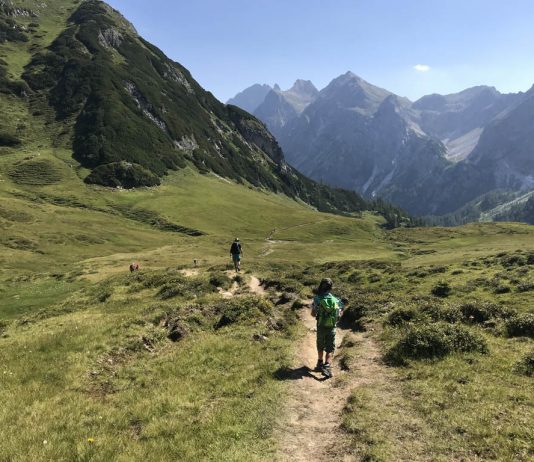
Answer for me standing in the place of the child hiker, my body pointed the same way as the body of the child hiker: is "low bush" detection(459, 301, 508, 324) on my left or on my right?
on my right

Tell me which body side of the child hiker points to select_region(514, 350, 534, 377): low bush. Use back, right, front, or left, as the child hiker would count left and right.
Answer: right

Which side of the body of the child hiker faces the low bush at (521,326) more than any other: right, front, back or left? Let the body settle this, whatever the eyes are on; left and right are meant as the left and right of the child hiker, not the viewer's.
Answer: right

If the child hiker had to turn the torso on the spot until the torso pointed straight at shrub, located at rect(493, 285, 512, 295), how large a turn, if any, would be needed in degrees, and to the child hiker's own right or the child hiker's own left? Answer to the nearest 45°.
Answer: approximately 45° to the child hiker's own right

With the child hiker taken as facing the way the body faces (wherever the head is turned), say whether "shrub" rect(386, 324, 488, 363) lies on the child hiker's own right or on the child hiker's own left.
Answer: on the child hiker's own right

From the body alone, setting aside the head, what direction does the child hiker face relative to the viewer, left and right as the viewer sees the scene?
facing away from the viewer

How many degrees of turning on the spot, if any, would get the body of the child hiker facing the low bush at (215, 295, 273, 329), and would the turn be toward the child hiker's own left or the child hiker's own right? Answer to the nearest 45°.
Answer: approximately 45° to the child hiker's own left

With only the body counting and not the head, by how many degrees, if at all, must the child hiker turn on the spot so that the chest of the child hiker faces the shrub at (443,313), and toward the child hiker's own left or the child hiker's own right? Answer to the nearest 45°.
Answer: approximately 45° to the child hiker's own right
